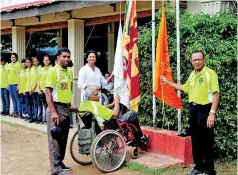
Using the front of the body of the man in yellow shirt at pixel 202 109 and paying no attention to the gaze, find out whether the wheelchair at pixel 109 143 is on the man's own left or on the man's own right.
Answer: on the man's own right

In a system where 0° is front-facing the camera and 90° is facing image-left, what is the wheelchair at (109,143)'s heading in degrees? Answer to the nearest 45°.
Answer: approximately 225°

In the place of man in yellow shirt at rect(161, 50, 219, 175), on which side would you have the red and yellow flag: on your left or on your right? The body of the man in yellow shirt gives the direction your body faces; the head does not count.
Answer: on your right

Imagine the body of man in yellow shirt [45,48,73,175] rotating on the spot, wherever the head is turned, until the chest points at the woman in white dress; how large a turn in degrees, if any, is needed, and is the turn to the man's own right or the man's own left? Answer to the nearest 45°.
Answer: approximately 90° to the man's own left

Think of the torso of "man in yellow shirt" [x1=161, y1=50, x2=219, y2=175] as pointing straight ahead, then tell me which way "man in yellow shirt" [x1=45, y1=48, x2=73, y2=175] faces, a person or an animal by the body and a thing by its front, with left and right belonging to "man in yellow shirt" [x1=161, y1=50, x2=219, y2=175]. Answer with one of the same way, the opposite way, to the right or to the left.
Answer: to the left

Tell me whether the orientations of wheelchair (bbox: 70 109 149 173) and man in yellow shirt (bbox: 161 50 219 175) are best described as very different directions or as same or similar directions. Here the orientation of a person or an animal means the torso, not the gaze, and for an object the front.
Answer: very different directions

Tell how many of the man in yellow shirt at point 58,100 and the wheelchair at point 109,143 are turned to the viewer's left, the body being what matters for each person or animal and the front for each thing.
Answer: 0

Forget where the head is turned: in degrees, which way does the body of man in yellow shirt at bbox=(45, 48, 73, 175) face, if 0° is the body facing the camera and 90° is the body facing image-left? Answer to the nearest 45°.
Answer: approximately 315°

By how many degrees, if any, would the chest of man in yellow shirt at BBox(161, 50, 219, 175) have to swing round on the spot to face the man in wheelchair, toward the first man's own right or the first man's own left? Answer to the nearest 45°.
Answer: approximately 90° to the first man's own right

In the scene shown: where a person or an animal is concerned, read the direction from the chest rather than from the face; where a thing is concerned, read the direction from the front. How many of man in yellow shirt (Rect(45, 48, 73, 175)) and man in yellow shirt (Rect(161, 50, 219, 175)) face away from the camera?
0
